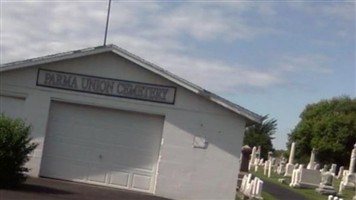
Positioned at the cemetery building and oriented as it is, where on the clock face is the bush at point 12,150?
The bush is roughly at 1 o'clock from the cemetery building.

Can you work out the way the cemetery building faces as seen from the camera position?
facing the viewer

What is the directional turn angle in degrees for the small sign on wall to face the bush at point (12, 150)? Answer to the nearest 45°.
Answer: approximately 45° to its right

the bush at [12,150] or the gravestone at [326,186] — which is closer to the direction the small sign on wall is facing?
the bush

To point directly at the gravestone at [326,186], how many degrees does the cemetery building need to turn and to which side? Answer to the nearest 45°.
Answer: approximately 135° to its left

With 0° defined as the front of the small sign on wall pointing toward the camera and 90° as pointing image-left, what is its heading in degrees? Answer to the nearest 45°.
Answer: approximately 0°

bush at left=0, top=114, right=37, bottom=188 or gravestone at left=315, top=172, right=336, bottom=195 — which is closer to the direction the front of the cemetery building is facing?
the bush
